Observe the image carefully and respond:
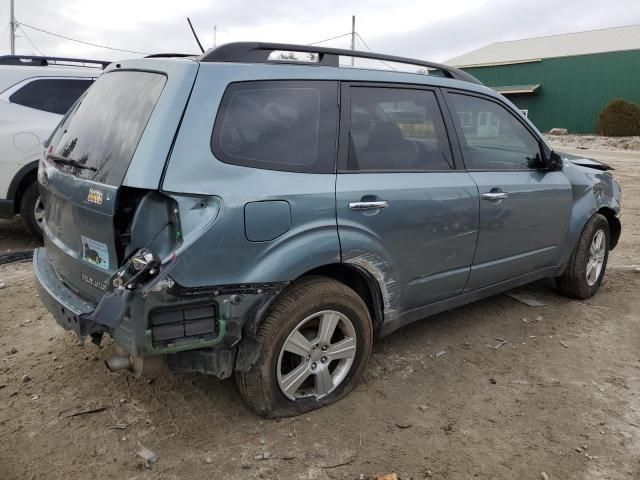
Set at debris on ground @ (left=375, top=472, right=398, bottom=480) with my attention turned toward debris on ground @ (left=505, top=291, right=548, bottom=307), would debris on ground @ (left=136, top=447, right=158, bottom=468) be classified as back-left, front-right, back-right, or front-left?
back-left

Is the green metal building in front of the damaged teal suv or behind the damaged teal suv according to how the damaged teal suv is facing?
in front

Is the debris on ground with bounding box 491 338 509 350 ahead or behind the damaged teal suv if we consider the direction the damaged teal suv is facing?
ahead

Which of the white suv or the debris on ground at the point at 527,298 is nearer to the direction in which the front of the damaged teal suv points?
the debris on ground

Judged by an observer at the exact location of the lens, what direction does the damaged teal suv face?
facing away from the viewer and to the right of the viewer
